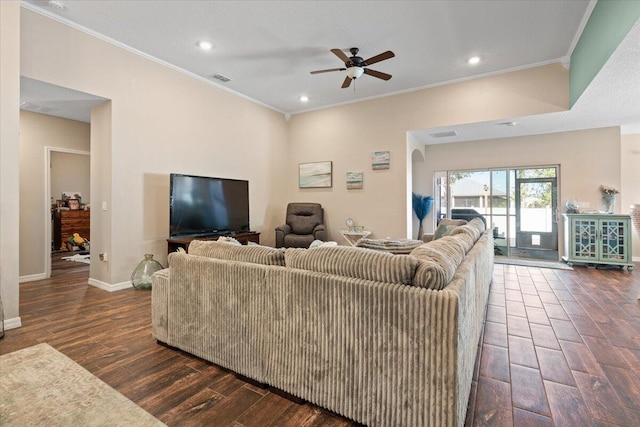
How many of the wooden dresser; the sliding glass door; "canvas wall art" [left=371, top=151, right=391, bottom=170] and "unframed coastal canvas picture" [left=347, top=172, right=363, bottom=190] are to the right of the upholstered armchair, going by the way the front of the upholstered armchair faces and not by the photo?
1

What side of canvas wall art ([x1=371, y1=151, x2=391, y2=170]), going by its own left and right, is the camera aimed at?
front

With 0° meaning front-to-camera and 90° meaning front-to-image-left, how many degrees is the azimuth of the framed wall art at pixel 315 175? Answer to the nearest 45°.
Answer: approximately 45°

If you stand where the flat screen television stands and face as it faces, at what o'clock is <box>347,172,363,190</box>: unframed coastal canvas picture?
The unframed coastal canvas picture is roughly at 10 o'clock from the flat screen television.

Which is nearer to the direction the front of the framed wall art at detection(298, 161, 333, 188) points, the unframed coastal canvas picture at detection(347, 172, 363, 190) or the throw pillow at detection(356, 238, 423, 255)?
the throw pillow

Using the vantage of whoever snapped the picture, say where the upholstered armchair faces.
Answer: facing the viewer

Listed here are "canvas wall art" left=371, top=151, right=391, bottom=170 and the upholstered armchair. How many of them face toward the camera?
2

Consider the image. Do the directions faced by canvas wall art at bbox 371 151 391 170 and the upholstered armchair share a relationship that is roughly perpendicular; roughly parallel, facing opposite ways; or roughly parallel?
roughly parallel

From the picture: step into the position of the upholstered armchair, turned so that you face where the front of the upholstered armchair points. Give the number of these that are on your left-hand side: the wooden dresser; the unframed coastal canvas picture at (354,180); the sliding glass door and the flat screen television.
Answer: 2

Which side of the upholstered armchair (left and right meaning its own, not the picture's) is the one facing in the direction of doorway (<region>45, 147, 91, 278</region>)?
right

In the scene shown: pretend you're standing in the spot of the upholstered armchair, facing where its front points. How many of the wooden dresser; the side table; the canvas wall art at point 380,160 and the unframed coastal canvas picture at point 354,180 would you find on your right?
1

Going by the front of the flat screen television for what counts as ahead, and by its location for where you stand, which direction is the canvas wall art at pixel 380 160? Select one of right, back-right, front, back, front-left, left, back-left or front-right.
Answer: front-left

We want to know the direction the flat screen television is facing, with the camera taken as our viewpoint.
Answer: facing the viewer and to the right of the viewer
